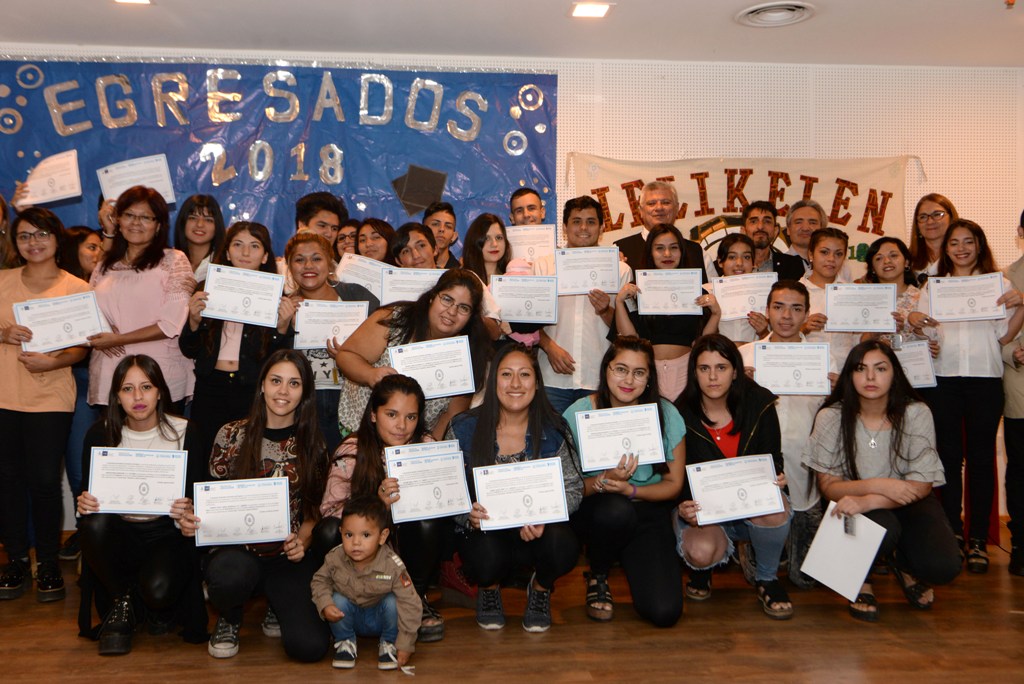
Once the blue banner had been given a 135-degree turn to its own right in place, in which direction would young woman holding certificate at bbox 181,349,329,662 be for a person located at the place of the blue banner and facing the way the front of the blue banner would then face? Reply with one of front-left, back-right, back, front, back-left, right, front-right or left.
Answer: back-left

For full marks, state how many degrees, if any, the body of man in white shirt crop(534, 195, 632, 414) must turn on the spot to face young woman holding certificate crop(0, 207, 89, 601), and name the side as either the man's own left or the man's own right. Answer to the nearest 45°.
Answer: approximately 90° to the man's own right

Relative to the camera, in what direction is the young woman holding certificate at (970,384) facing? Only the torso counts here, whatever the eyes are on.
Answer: toward the camera

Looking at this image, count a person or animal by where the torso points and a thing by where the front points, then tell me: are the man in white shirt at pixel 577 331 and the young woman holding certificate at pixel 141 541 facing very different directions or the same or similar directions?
same or similar directions

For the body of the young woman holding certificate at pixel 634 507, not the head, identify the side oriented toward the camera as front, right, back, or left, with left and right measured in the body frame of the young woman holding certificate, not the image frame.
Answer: front

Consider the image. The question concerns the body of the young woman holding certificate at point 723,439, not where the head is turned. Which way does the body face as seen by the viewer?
toward the camera

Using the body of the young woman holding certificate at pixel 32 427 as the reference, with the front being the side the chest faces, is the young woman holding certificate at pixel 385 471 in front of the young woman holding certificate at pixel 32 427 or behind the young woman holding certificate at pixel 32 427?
in front

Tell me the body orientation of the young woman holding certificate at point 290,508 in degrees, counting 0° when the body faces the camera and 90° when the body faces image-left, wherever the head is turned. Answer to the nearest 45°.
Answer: approximately 0°

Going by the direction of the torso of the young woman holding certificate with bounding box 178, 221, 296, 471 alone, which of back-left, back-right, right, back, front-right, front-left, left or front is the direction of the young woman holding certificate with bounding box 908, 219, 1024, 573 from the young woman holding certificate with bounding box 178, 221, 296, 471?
left

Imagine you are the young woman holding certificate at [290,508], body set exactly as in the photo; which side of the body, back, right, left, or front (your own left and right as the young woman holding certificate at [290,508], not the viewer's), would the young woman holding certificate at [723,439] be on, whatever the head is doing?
left

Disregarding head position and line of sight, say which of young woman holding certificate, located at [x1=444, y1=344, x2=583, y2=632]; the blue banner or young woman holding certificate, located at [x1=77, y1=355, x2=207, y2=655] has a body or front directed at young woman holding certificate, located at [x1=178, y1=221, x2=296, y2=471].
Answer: the blue banner
